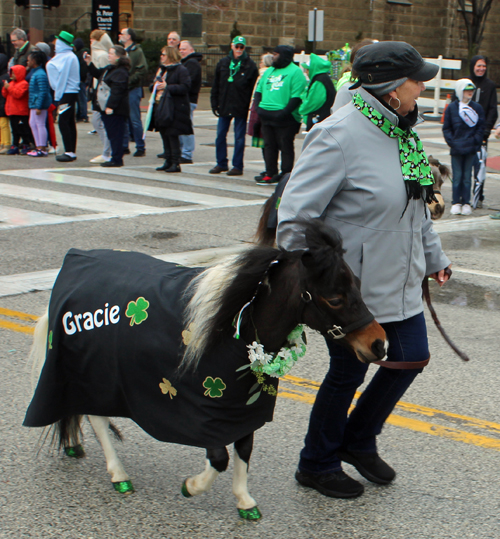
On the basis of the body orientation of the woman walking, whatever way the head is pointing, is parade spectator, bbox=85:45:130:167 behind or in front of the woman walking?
behind

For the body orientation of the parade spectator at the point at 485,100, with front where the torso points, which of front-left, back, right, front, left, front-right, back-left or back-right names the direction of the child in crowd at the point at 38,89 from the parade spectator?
front-right

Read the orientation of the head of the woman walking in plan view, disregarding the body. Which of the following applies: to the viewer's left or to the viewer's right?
to the viewer's right

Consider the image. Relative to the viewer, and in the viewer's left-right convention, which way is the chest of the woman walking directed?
facing the viewer and to the right of the viewer

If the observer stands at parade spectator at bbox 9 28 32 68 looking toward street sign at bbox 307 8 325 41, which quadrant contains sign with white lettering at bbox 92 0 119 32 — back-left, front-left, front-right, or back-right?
front-left

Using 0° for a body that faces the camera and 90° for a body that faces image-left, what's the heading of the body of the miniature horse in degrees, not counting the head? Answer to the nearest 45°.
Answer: approximately 315°

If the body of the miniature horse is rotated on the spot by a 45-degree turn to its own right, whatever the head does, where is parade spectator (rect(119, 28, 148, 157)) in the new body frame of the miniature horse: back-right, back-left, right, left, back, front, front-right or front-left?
back

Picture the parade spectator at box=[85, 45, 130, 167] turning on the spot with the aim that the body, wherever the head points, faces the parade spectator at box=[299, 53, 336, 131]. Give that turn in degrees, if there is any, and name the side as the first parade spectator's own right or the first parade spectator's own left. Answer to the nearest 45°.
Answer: approximately 135° to the first parade spectator's own left

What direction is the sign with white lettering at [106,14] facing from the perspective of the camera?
toward the camera

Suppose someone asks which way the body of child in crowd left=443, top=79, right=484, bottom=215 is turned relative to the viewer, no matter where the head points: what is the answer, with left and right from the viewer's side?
facing the viewer

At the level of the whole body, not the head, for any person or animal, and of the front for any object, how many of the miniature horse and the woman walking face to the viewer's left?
0

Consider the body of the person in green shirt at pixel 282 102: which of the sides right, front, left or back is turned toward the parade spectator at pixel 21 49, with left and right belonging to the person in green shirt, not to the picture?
right

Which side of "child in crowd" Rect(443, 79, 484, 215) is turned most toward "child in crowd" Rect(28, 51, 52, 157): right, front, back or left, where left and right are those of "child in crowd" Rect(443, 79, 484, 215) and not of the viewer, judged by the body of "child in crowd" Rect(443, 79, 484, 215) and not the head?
right

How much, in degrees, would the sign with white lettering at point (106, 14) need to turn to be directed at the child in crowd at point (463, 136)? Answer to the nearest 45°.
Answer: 0° — it already faces them
